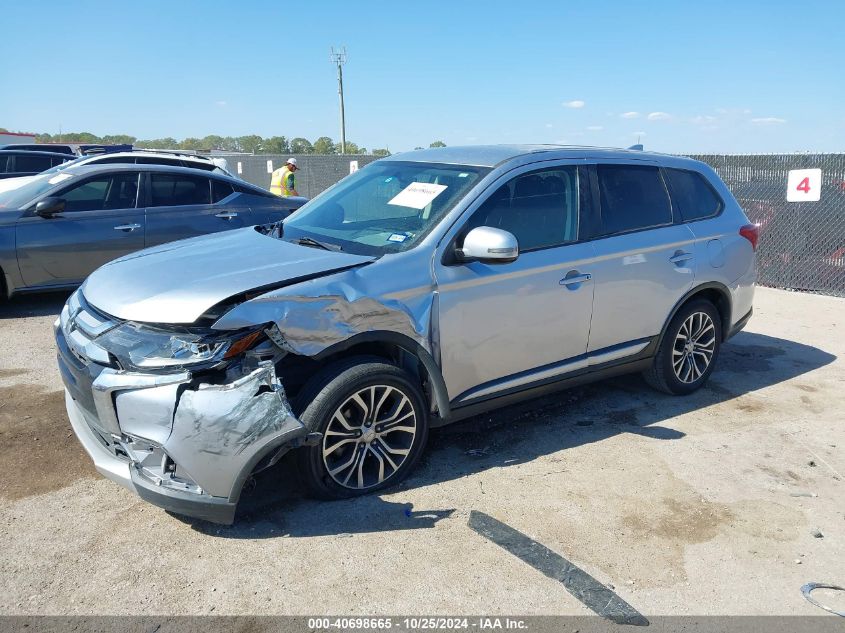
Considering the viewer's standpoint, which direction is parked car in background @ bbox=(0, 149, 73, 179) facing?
facing to the left of the viewer

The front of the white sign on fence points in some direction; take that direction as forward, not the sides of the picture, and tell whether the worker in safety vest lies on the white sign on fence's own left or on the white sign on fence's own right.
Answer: on the white sign on fence's own right

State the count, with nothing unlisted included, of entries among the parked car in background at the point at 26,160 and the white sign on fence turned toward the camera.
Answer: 1

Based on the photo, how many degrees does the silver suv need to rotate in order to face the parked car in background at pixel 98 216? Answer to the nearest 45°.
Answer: approximately 90° to its right

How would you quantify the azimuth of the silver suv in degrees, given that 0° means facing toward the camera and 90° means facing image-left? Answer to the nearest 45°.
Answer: approximately 45°

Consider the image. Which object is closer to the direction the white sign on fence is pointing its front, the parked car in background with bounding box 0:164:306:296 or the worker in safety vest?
the parked car in background

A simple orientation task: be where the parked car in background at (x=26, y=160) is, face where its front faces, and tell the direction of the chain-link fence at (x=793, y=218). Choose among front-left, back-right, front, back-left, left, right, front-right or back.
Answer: back-left

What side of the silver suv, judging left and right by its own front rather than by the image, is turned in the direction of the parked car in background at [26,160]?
right

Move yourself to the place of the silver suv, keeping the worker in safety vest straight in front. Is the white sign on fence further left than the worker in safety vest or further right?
right

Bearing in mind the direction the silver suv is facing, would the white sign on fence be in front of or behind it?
behind

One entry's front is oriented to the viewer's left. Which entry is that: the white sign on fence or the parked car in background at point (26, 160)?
the parked car in background

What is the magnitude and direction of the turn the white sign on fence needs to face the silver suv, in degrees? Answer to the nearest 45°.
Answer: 0° — it already faces it
